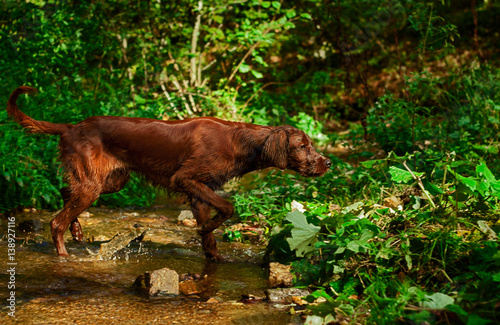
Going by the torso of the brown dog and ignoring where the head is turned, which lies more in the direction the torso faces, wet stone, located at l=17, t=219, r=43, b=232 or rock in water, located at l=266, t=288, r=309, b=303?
the rock in water

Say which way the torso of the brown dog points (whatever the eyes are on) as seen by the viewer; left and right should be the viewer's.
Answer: facing to the right of the viewer

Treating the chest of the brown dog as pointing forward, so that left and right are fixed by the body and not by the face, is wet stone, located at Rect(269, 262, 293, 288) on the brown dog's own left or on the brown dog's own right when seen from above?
on the brown dog's own right

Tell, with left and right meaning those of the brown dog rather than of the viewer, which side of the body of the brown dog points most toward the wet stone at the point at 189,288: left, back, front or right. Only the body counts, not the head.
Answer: right

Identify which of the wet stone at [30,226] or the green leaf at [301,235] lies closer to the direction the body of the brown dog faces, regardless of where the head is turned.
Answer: the green leaf

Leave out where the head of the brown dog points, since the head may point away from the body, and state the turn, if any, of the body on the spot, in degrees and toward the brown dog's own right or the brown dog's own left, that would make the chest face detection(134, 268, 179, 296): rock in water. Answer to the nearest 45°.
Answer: approximately 90° to the brown dog's own right

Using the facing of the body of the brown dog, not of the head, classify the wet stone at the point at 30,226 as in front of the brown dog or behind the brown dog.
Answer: behind

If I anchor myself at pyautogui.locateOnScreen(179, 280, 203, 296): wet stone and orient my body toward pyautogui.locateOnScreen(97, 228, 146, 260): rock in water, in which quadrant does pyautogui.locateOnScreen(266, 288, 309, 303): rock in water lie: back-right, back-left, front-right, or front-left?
back-right
